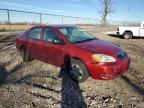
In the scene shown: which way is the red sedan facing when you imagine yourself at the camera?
facing the viewer and to the right of the viewer
